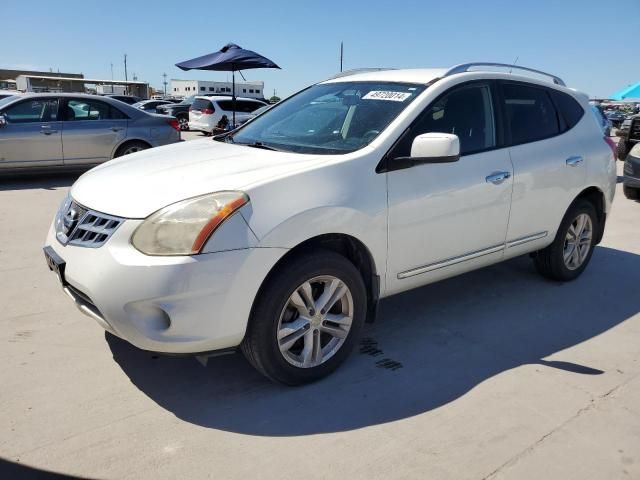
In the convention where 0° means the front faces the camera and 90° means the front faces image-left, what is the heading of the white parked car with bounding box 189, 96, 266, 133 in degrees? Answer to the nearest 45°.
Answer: approximately 225°

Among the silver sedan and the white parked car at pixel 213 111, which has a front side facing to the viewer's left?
the silver sedan

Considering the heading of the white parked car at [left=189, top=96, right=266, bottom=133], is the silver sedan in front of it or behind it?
behind

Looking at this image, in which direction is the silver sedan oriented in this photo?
to the viewer's left

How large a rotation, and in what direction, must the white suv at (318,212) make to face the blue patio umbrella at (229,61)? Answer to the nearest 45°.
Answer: approximately 135° to its right

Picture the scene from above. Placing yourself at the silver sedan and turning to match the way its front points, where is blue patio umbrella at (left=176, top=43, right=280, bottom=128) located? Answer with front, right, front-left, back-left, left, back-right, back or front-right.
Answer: back-right

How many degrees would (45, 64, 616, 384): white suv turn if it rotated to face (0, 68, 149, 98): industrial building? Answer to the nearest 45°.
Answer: approximately 90° to its right

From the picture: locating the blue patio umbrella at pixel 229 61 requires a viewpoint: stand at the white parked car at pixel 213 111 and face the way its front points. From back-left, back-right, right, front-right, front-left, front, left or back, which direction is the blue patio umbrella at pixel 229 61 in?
back-right

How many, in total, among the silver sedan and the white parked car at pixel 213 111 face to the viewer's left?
1

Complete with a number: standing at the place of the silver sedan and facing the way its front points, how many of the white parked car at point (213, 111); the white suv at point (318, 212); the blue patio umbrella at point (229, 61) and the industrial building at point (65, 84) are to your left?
1

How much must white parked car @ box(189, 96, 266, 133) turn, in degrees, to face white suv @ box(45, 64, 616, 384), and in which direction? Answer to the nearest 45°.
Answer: approximately 135° to its right

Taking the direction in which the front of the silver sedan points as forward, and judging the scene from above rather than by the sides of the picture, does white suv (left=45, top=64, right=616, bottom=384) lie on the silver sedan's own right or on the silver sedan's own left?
on the silver sedan's own left

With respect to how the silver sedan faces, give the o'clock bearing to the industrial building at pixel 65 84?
The industrial building is roughly at 3 o'clock from the silver sedan.
